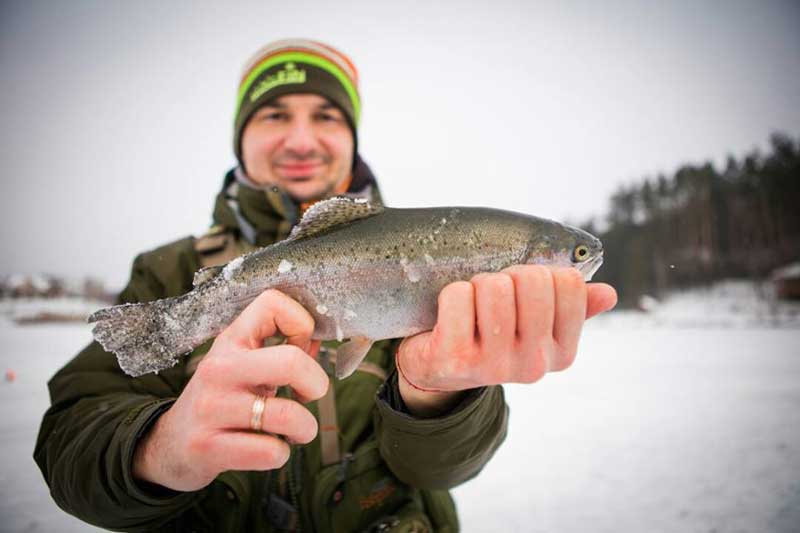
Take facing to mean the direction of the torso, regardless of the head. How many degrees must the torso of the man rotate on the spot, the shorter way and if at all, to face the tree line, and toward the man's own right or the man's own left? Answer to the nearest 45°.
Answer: approximately 135° to the man's own left
